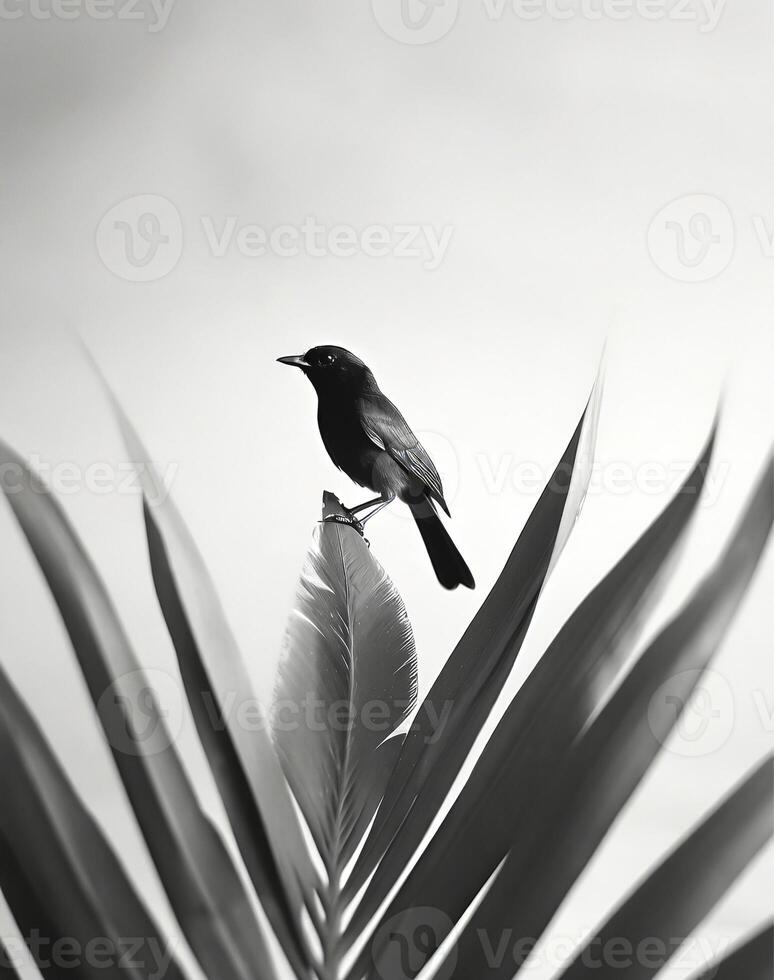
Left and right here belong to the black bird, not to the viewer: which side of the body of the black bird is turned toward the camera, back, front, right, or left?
left
